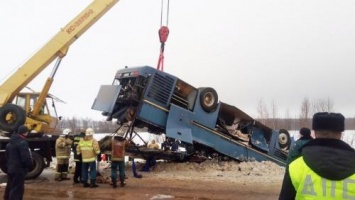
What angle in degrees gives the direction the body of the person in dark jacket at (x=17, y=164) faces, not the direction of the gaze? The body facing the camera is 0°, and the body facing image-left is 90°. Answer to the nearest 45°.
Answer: approximately 225°

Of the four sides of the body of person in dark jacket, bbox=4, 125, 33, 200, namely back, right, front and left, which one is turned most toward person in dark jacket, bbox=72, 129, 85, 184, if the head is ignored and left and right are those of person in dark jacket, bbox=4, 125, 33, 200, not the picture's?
front

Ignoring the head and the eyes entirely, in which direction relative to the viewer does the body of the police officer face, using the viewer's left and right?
facing away from the viewer

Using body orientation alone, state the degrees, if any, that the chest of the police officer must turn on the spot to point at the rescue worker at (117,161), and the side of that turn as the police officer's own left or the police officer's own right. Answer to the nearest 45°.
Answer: approximately 45° to the police officer's own left

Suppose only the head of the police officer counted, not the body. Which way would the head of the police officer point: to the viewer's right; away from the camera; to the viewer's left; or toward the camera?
away from the camera

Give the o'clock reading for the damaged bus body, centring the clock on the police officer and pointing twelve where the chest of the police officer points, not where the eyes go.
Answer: The damaged bus body is roughly at 11 o'clock from the police officer.

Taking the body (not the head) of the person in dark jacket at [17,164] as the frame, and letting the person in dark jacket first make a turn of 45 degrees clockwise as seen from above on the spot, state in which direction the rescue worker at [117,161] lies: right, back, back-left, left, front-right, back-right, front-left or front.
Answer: front-left

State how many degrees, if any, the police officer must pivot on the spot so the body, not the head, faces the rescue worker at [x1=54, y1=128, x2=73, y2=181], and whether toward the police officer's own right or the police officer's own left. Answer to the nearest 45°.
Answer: approximately 45° to the police officer's own left
